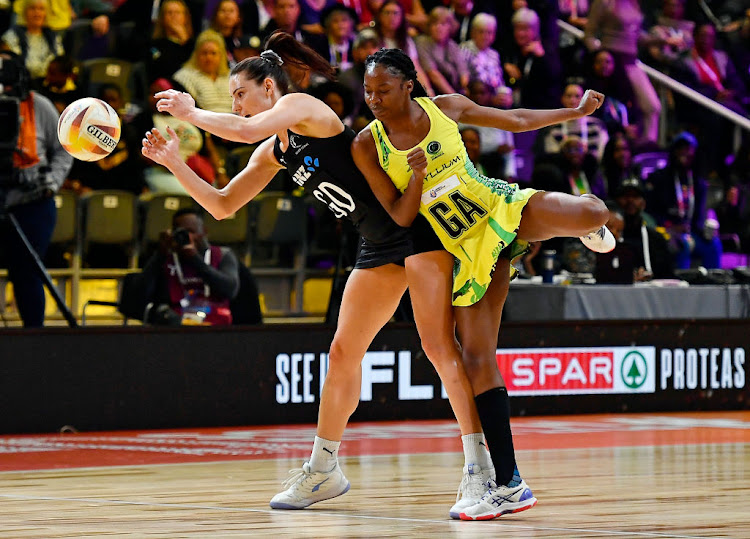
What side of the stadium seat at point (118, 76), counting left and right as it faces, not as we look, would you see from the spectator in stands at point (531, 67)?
left

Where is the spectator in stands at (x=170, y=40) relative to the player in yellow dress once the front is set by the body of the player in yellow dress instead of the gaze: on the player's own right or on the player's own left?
on the player's own right

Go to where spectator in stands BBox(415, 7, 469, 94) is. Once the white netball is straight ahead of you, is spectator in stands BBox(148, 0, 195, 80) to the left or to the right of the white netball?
right

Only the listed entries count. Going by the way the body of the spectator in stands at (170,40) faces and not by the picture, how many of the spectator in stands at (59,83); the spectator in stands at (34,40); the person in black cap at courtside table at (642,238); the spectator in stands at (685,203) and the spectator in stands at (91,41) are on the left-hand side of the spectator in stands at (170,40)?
2

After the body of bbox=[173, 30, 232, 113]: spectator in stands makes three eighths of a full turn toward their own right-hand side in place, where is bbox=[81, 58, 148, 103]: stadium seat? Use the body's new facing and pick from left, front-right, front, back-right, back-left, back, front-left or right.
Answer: front-left

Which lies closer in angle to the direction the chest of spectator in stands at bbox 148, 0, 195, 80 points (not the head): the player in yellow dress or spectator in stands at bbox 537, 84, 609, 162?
the player in yellow dress

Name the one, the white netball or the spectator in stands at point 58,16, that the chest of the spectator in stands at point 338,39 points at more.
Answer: the white netball

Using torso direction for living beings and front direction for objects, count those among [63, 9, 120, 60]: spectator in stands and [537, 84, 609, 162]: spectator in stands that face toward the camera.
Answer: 2

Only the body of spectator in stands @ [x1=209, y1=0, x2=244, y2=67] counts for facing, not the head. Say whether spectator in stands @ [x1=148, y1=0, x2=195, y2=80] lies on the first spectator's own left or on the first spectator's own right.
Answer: on the first spectator's own right

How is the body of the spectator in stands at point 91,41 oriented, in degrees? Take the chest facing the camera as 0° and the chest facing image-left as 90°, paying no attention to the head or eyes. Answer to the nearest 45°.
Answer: approximately 0°

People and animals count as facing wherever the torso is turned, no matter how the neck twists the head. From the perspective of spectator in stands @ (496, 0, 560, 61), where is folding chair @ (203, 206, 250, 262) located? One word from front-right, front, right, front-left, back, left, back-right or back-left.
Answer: front-right
